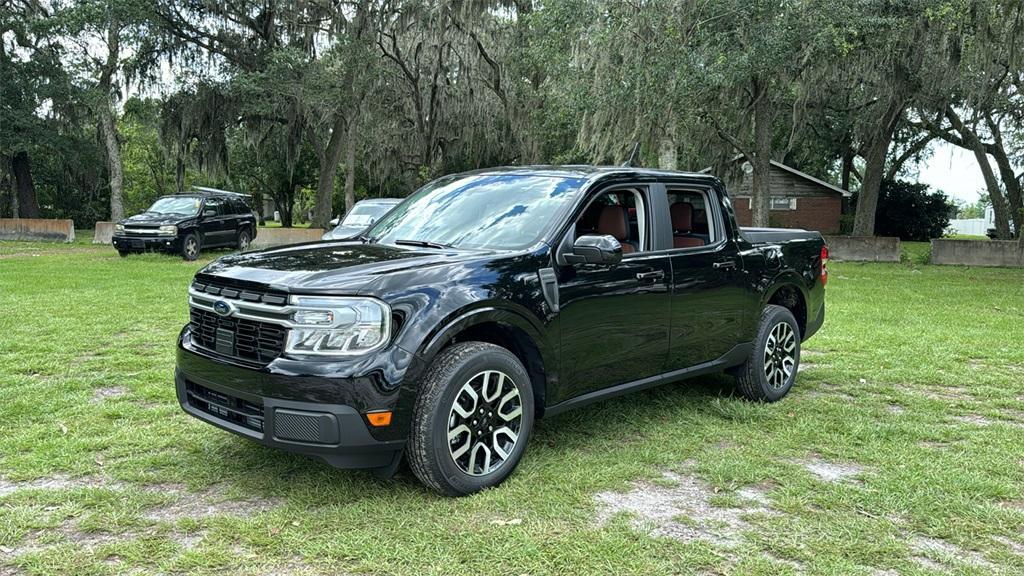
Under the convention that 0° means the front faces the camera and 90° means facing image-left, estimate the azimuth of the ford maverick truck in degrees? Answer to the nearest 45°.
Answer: approximately 45°

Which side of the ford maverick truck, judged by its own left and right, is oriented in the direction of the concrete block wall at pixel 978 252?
back

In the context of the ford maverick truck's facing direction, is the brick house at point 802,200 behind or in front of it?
behind

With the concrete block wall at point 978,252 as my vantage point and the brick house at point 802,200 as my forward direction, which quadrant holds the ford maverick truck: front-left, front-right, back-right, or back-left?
back-left
